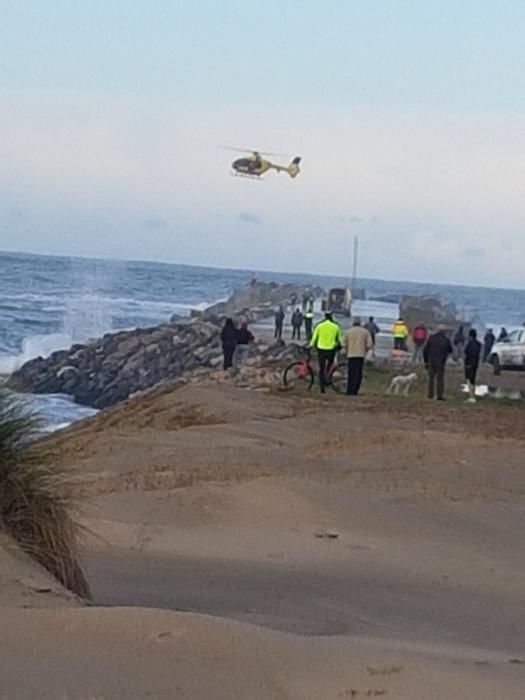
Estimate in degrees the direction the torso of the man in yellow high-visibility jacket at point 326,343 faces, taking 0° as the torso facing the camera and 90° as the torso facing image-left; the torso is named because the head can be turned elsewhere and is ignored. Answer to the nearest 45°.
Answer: approximately 180°

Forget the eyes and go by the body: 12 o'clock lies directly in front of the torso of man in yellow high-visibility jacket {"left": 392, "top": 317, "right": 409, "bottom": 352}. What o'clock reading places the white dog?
The white dog is roughly at 6 o'clock from the man in yellow high-visibility jacket.

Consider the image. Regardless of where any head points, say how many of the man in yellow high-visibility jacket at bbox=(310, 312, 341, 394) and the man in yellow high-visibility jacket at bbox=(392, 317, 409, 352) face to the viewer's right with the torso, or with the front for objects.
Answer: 0

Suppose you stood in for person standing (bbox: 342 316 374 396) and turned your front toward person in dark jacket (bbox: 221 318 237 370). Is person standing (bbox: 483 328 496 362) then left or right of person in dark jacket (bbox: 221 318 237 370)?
right

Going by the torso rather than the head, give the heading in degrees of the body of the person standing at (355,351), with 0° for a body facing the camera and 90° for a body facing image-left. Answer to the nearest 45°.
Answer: approximately 180°

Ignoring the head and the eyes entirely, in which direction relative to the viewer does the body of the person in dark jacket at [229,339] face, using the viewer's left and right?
facing away from the viewer

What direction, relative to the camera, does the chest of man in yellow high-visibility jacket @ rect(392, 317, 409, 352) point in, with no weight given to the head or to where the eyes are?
away from the camera

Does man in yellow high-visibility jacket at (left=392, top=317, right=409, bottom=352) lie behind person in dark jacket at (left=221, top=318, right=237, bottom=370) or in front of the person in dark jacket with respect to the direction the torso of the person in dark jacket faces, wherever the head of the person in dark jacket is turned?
in front

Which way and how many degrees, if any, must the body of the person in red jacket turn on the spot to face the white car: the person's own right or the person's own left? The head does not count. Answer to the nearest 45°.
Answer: approximately 135° to the person's own right

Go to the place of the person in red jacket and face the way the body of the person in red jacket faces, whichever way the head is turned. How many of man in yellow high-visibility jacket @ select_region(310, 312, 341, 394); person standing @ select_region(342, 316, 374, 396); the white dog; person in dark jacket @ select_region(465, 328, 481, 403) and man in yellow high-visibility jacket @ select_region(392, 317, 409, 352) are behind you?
4
